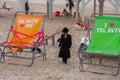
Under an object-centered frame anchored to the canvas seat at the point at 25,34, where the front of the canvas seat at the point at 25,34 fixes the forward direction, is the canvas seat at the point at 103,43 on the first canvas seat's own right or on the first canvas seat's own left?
on the first canvas seat's own left

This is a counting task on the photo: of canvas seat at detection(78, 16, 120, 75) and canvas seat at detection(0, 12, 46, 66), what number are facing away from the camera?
0

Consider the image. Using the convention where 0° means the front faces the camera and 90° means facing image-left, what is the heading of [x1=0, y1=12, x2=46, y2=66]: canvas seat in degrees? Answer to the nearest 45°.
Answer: approximately 45°
